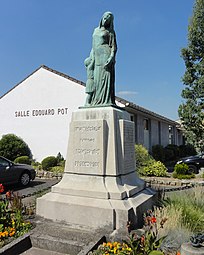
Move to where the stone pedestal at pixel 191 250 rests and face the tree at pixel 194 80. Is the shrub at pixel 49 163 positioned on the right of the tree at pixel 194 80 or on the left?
left

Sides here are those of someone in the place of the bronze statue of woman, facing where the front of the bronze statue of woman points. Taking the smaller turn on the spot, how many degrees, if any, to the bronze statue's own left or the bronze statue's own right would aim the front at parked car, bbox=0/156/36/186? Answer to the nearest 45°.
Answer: approximately 90° to the bronze statue's own right

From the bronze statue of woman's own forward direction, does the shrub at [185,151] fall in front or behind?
behind

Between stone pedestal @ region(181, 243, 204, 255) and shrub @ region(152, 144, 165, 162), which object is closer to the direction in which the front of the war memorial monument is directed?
the stone pedestal

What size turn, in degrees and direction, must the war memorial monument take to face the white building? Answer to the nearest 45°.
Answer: approximately 135° to its right

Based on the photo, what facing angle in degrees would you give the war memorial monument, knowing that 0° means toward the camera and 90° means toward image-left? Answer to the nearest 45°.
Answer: approximately 45°
